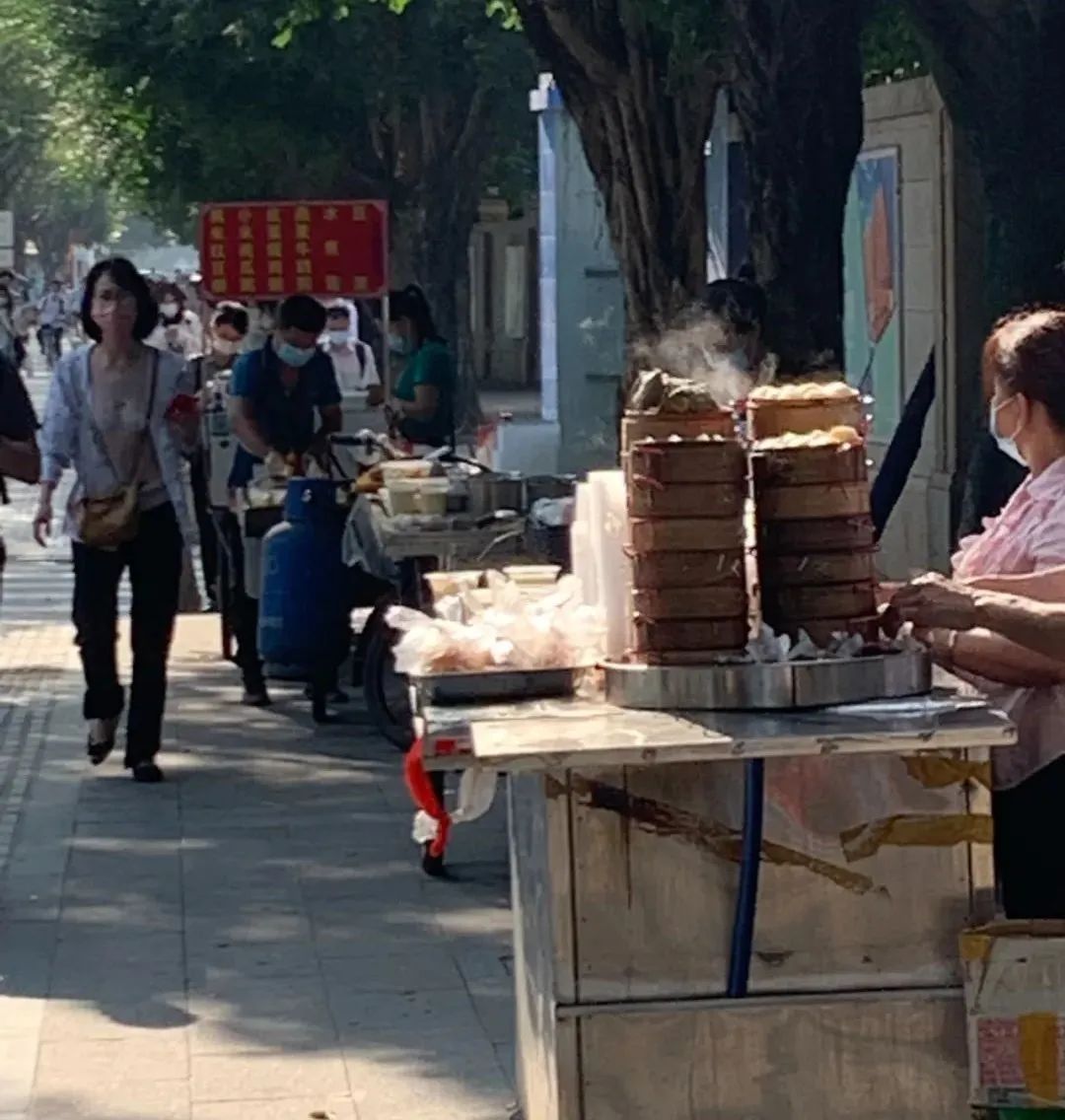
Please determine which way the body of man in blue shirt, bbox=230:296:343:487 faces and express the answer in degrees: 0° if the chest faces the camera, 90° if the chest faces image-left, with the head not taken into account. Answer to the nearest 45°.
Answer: approximately 0°

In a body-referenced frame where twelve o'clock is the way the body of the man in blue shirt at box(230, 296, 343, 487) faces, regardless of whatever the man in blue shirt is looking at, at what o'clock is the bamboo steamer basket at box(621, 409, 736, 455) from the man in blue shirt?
The bamboo steamer basket is roughly at 12 o'clock from the man in blue shirt.

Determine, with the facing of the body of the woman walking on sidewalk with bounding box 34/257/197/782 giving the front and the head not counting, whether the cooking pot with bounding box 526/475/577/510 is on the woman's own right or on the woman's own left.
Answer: on the woman's own left

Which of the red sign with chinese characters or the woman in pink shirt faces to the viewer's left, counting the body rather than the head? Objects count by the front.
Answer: the woman in pink shirt

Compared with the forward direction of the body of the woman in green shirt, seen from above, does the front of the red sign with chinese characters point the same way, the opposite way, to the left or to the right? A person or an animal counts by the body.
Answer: to the left

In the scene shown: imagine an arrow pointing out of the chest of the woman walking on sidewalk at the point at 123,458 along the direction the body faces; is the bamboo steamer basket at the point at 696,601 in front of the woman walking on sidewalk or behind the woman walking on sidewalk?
in front
